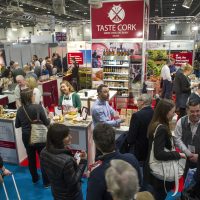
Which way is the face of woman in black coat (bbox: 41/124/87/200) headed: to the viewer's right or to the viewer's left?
to the viewer's right

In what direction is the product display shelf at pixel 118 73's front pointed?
toward the camera

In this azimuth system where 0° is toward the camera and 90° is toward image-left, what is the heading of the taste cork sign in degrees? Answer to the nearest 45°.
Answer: approximately 0°

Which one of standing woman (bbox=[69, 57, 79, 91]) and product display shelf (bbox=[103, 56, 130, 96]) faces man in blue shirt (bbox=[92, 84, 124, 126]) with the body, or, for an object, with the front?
the product display shelf

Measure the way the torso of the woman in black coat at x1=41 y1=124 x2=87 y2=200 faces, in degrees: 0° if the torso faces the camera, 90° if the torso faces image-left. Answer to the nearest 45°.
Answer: approximately 225°

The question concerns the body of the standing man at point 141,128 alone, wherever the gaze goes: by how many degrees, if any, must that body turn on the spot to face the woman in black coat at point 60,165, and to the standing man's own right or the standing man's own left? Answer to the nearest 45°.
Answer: approximately 90° to the standing man's own left

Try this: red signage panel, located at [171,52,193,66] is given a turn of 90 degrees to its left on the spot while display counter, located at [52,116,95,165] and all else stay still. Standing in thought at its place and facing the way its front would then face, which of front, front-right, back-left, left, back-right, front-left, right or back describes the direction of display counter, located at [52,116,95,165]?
right

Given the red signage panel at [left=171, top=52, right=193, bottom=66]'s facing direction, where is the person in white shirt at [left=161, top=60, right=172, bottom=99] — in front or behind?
in front
